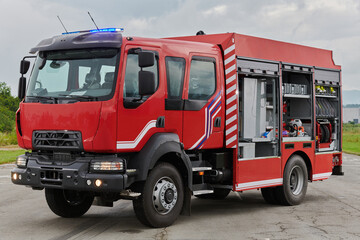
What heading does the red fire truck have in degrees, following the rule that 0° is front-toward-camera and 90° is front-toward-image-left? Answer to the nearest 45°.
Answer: approximately 45°

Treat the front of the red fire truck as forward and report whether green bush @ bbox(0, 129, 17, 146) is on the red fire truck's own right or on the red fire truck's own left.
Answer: on the red fire truck's own right
